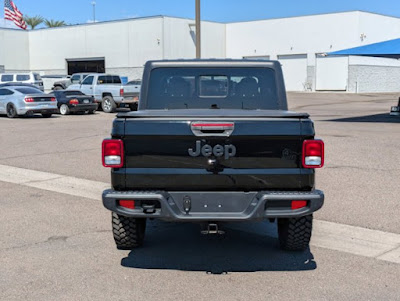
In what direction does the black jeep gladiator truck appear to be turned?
away from the camera

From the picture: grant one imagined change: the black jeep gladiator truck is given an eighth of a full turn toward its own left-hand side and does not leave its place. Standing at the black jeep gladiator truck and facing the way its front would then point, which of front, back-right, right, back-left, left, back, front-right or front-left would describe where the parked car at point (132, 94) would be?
front-right

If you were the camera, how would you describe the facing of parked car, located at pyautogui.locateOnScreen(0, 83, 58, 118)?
facing away from the viewer and to the left of the viewer

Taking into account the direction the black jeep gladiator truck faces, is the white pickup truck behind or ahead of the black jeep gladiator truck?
ahead

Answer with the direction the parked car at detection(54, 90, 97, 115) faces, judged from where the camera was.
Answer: facing away from the viewer and to the left of the viewer

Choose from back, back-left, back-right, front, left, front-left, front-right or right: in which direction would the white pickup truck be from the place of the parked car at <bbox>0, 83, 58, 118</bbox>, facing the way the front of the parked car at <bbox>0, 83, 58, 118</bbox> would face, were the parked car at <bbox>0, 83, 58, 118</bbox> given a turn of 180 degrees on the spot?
left

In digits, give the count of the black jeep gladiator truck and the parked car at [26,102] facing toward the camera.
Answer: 0

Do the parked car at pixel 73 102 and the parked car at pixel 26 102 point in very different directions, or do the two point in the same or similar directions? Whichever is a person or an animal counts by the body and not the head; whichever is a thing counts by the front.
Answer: same or similar directions

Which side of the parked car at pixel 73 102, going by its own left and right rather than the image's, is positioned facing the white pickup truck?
right

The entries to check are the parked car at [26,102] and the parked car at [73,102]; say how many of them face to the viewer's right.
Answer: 0
